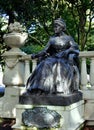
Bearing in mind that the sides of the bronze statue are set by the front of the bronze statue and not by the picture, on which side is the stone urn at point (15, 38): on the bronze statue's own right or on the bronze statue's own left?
on the bronze statue's own right

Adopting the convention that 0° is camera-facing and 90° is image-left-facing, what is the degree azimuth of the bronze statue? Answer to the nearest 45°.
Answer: approximately 45°

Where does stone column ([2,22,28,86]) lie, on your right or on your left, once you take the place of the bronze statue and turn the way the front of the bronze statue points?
on your right

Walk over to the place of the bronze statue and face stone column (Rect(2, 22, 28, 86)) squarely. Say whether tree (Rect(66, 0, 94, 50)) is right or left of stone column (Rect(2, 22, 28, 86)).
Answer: right

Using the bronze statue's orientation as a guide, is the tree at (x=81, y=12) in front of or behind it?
behind

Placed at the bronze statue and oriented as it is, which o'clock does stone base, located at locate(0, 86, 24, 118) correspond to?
The stone base is roughly at 3 o'clock from the bronze statue.
